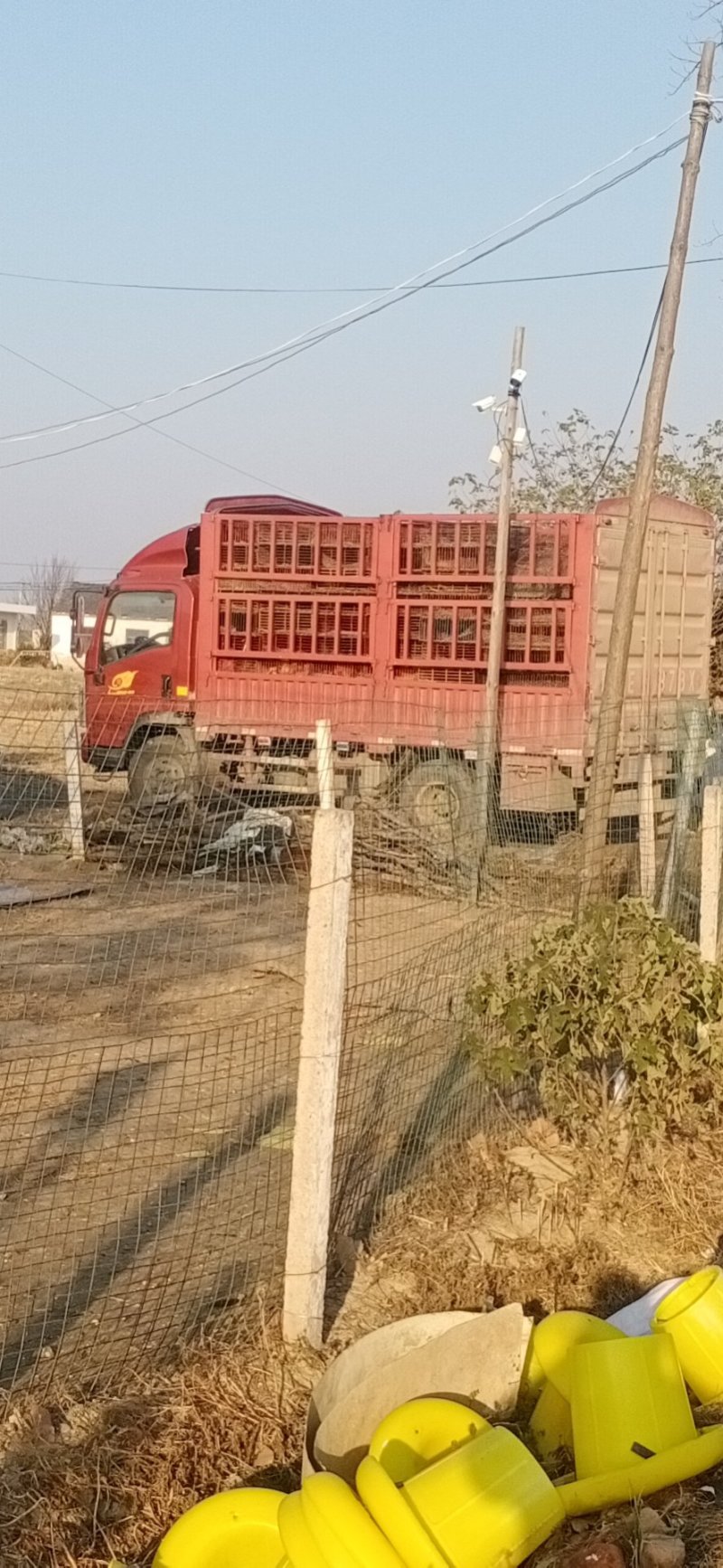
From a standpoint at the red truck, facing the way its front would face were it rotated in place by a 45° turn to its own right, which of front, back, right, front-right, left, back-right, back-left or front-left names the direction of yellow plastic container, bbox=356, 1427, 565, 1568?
back

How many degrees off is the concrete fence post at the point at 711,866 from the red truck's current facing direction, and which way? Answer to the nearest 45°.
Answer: approximately 135° to its left

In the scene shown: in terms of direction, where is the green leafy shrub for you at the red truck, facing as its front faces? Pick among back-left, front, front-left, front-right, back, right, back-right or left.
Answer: back-left

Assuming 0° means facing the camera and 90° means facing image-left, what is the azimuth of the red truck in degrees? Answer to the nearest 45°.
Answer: approximately 135°

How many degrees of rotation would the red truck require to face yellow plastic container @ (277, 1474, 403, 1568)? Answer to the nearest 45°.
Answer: approximately 135° to its left

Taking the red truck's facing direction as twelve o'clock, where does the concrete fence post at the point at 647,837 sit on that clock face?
The concrete fence post is roughly at 7 o'clock from the red truck.

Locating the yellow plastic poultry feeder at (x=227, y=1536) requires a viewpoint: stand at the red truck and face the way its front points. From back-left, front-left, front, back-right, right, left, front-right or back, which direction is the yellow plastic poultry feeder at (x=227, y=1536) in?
back-left

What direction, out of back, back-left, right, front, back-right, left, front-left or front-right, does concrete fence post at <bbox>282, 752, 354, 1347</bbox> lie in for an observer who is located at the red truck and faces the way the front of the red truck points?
back-left

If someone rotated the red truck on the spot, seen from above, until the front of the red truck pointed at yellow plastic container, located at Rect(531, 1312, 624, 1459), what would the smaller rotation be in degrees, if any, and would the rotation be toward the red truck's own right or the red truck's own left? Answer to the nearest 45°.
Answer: approximately 135° to the red truck's own left

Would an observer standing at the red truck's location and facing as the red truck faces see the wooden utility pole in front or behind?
behind

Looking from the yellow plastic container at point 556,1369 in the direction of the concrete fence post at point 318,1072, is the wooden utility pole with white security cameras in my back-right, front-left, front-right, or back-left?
front-right

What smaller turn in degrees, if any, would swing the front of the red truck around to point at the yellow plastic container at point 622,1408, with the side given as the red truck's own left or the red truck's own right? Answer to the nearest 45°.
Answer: approximately 135° to the red truck's own left

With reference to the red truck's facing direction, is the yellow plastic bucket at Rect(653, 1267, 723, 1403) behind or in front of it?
behind
